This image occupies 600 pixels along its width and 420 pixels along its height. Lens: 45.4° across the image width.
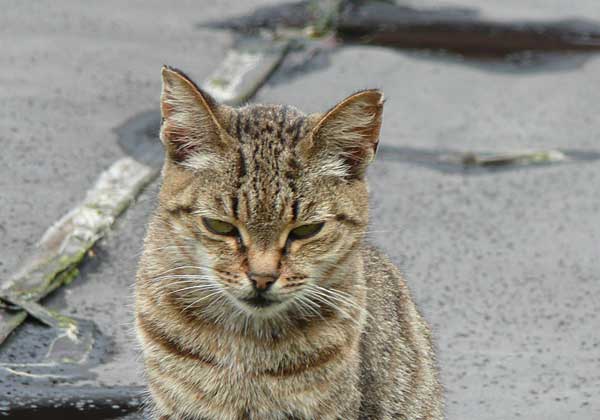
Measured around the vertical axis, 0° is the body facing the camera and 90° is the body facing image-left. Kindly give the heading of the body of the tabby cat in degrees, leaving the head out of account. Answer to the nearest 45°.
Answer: approximately 0°

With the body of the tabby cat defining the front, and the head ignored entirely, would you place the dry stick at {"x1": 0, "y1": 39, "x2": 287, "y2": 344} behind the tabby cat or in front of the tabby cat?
behind
